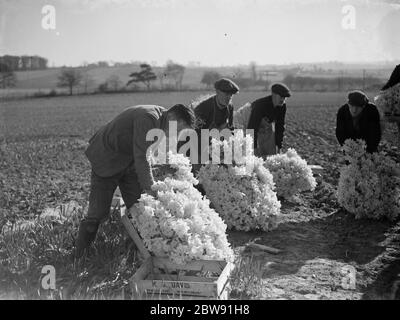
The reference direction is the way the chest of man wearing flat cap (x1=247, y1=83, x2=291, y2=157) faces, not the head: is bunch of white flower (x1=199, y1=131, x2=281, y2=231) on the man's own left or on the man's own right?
on the man's own right

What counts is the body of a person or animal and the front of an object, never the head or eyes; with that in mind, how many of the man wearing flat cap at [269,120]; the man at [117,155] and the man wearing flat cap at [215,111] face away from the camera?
0

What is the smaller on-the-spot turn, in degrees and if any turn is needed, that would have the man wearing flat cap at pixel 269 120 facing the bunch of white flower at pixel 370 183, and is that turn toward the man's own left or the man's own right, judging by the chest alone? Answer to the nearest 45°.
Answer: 0° — they already face it

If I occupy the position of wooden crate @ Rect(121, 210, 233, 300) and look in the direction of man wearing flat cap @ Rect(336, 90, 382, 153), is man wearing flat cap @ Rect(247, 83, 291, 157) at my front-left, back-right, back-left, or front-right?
front-left

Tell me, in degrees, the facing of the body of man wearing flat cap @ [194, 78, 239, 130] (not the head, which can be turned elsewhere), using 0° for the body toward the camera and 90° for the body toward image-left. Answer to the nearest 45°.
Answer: approximately 315°

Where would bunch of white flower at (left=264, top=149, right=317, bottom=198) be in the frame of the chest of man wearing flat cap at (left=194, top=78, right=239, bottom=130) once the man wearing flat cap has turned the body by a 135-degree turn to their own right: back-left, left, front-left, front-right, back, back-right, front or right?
back-right

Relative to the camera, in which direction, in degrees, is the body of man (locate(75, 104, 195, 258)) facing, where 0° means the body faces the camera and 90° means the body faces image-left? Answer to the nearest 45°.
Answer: approximately 270°

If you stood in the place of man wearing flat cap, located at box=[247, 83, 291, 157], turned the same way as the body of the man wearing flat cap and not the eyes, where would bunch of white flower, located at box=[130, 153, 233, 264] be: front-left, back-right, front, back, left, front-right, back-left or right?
front-right

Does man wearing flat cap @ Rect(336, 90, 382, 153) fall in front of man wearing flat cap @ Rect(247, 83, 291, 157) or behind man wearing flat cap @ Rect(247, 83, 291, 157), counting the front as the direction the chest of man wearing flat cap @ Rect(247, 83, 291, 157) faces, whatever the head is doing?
in front

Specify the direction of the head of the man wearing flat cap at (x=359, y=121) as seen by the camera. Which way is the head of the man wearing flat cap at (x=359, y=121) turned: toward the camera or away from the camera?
toward the camera

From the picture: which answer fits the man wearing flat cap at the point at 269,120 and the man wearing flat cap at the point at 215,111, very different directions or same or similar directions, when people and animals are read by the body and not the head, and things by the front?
same or similar directions

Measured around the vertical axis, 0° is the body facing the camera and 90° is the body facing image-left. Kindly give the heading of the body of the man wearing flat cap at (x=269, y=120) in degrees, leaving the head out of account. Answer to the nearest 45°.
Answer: approximately 315°
